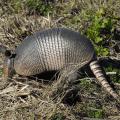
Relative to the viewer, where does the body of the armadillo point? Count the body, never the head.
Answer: to the viewer's left

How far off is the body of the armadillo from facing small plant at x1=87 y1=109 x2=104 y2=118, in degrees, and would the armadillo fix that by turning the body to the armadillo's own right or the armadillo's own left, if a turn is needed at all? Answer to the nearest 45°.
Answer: approximately 135° to the armadillo's own left

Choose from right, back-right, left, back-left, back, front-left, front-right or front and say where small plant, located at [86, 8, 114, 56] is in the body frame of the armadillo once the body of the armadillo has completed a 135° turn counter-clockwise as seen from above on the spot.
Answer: left

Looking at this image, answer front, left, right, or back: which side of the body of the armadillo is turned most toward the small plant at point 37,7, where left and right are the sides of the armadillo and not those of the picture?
right

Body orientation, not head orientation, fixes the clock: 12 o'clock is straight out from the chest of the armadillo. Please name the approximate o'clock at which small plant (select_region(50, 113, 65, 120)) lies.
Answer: The small plant is roughly at 9 o'clock from the armadillo.

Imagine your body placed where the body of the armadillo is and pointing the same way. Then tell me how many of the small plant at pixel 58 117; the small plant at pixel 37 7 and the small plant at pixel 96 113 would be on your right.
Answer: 1
